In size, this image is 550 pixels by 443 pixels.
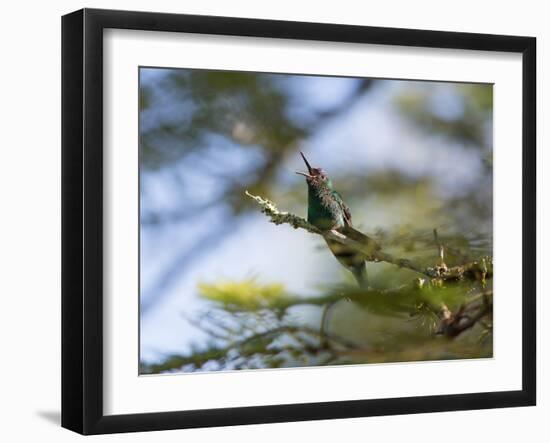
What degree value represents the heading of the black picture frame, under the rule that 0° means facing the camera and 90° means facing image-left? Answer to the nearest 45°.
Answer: approximately 315°
